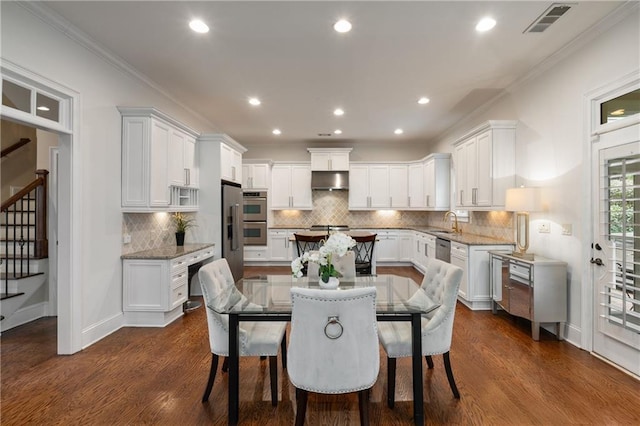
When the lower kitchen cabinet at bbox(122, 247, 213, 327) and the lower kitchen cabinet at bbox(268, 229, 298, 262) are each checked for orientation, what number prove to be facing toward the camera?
1

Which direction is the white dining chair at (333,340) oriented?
away from the camera

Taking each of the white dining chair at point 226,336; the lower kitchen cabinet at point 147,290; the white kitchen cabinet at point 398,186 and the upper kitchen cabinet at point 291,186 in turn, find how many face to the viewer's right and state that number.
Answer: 2

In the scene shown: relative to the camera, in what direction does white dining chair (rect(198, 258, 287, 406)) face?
facing to the right of the viewer

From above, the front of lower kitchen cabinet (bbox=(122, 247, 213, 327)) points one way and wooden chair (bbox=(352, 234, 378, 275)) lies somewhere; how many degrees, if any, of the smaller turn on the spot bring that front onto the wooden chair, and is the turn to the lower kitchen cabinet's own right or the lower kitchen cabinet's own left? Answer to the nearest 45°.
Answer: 0° — it already faces it

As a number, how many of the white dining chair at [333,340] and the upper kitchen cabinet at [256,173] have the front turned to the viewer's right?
0

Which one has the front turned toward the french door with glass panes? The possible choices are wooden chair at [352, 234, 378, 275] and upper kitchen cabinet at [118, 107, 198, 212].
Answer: the upper kitchen cabinet

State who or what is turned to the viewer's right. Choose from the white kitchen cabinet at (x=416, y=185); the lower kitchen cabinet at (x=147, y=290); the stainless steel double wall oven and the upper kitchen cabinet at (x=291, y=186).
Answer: the lower kitchen cabinet

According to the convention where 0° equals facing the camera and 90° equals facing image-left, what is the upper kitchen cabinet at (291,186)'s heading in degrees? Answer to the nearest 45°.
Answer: approximately 0°

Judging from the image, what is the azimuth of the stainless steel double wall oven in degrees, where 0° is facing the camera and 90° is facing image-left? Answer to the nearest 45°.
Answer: approximately 0°
